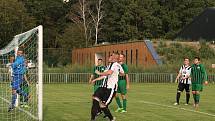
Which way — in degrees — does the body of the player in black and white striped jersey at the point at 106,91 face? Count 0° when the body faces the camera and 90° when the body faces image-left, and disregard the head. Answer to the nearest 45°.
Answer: approximately 90°

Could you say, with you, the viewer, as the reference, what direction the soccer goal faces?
facing away from the viewer and to the right of the viewer

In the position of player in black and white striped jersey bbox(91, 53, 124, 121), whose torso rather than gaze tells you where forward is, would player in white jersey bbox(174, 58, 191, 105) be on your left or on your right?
on your right

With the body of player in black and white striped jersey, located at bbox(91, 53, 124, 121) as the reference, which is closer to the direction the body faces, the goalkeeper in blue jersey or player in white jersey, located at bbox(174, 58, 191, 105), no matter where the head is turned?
the goalkeeper in blue jersey

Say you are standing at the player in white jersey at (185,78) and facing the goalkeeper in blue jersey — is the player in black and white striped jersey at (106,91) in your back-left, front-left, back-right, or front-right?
front-left
